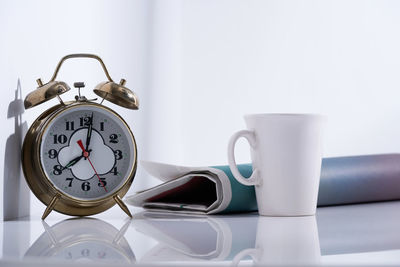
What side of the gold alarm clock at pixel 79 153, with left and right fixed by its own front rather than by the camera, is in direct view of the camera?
front
